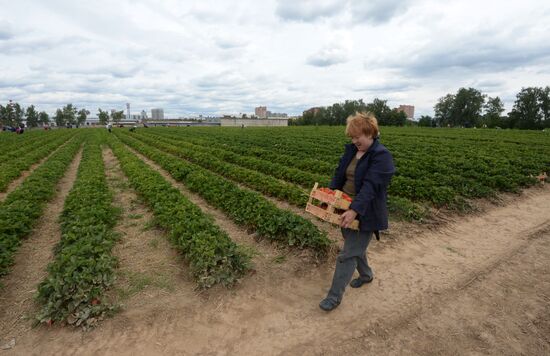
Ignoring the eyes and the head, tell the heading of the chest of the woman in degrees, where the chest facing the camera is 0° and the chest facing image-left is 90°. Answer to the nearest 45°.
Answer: approximately 45°
